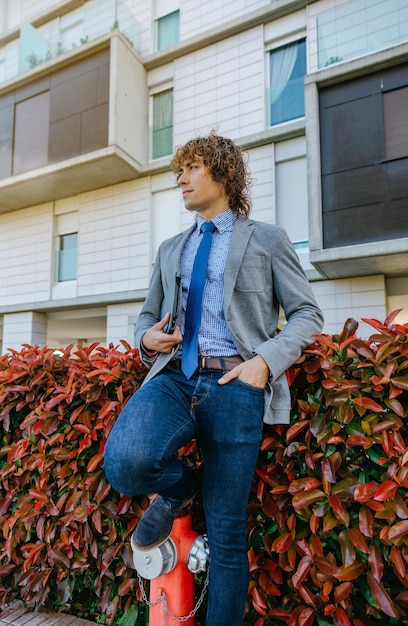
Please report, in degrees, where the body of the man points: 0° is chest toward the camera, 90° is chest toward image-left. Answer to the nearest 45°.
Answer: approximately 45°

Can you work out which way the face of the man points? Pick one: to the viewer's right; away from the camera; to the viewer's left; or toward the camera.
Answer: to the viewer's left
